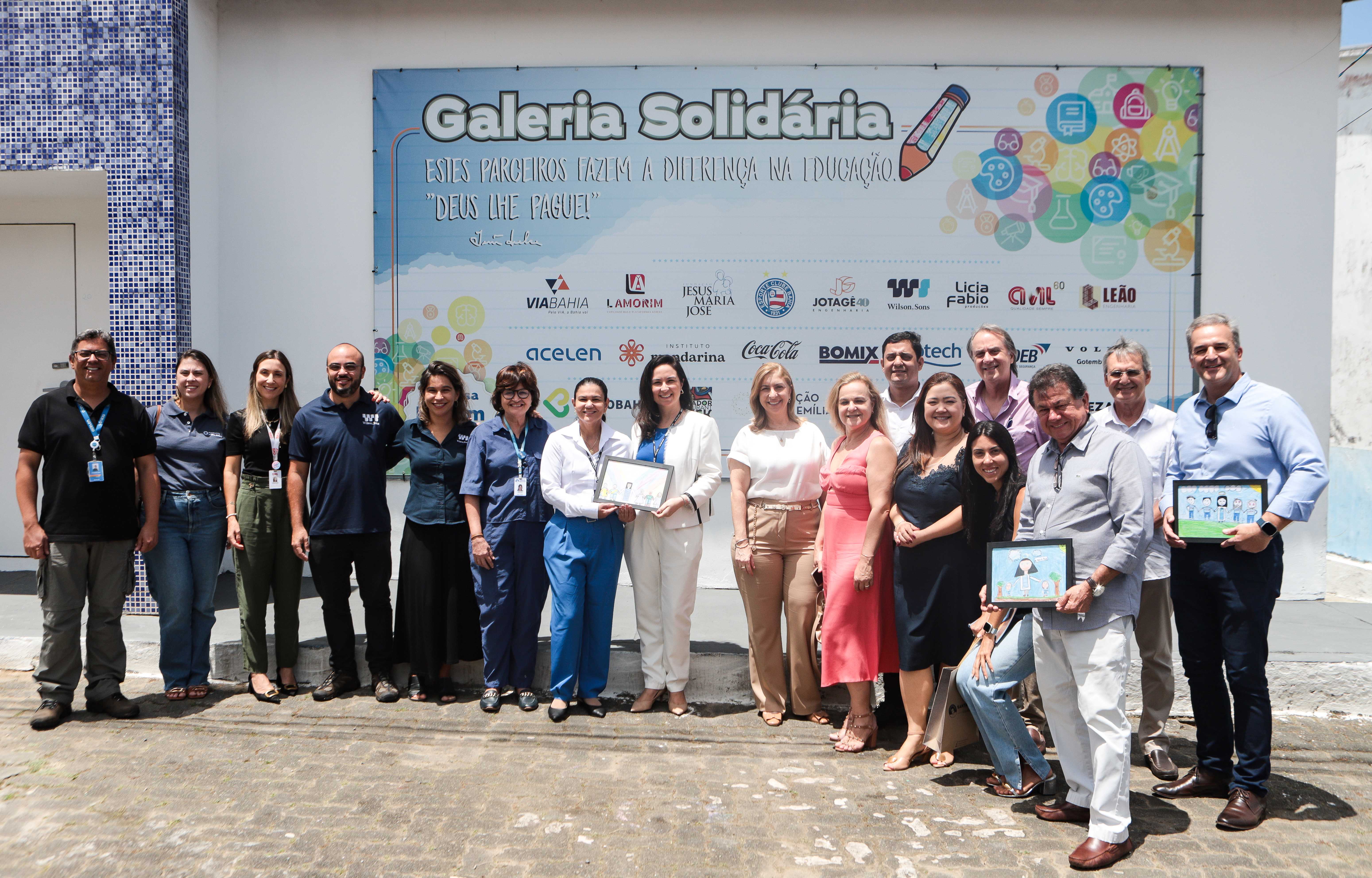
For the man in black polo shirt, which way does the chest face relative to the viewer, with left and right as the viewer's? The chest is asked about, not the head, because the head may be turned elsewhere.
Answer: facing the viewer

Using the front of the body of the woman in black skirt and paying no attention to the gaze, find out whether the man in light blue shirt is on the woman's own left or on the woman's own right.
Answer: on the woman's own left

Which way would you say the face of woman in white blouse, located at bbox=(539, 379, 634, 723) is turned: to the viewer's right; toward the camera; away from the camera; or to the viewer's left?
toward the camera

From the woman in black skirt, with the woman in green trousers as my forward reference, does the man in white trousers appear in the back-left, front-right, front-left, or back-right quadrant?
back-left

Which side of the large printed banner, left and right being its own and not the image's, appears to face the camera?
front

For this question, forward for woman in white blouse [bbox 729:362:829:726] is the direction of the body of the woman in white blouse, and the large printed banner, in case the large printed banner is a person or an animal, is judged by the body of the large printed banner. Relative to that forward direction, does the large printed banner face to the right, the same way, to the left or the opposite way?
the same way

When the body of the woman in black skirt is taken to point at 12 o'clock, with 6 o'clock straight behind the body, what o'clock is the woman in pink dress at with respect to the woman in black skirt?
The woman in pink dress is roughly at 10 o'clock from the woman in black skirt.

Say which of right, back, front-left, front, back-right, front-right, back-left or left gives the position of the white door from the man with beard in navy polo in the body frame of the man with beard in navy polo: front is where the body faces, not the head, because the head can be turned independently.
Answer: back-right

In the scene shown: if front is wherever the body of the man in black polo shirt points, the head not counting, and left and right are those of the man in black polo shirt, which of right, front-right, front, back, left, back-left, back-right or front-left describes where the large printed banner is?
left

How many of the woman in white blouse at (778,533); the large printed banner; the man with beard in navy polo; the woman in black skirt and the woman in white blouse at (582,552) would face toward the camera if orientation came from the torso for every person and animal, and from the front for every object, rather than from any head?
5

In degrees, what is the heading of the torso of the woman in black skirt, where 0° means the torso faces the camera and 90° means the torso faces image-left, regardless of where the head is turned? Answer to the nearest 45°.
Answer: approximately 0°

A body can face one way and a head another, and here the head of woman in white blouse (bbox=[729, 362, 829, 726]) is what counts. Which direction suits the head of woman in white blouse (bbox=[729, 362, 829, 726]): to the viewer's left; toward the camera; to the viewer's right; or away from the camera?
toward the camera

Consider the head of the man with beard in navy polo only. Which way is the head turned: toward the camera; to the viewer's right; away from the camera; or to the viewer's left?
toward the camera

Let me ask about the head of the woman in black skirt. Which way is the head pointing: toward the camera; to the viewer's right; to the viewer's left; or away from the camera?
toward the camera

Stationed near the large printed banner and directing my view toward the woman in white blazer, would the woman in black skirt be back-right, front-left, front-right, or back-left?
front-right

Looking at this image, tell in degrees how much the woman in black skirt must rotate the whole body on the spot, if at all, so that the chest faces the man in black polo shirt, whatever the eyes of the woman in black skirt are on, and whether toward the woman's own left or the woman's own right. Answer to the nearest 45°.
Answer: approximately 90° to the woman's own right

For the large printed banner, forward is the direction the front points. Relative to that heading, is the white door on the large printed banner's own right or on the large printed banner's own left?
on the large printed banner's own right

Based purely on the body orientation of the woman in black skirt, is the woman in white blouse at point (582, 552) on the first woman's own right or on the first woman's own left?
on the first woman's own left

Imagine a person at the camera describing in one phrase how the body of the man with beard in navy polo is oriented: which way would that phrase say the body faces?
toward the camera

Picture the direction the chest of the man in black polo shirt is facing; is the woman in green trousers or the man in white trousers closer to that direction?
the man in white trousers

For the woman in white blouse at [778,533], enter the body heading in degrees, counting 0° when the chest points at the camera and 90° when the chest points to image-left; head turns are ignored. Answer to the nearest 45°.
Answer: approximately 0°
